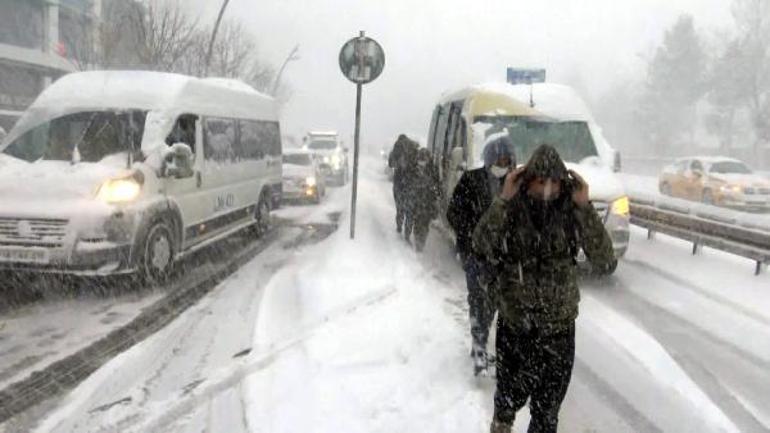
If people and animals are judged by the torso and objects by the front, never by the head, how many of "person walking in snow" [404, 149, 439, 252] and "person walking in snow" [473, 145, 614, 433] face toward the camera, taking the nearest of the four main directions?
2

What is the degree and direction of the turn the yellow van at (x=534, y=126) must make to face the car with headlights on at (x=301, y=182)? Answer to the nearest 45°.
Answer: approximately 180°

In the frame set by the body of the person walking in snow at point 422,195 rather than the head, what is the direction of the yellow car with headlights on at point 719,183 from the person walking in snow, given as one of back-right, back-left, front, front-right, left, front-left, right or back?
back-left

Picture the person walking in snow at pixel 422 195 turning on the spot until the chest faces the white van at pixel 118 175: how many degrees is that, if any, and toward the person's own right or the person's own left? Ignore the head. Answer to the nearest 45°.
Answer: approximately 45° to the person's own right

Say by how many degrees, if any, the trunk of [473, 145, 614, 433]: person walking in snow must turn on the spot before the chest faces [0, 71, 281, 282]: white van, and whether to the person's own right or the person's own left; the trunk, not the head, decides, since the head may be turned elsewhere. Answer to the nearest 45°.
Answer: approximately 135° to the person's own right

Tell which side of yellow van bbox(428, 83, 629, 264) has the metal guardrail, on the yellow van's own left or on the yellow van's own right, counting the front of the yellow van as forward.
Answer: on the yellow van's own left

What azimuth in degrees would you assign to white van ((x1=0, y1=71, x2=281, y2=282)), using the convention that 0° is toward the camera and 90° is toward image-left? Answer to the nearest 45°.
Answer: approximately 45°

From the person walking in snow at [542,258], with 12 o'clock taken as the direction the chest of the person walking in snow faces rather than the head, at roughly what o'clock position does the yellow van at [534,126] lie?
The yellow van is roughly at 6 o'clock from the person walking in snow.

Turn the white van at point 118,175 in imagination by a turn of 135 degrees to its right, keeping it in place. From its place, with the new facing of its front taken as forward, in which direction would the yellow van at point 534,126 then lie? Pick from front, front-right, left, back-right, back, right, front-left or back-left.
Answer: right
